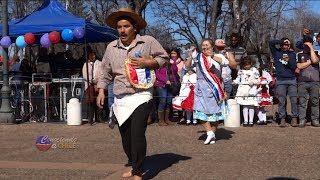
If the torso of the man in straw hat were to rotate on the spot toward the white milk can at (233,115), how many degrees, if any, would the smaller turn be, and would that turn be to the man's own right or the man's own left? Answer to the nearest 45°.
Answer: approximately 180°

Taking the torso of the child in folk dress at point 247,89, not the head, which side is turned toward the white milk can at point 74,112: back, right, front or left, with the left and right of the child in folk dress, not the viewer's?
right

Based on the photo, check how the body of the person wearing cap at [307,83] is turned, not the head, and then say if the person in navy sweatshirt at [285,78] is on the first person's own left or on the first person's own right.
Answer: on the first person's own right

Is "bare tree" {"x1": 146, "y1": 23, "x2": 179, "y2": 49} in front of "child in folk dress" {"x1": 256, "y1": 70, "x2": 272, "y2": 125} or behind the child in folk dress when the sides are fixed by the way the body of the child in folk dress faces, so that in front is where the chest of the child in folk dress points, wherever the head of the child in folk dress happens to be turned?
behind

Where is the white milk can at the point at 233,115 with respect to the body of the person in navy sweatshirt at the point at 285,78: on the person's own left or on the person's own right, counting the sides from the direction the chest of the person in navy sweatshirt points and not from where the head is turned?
on the person's own right

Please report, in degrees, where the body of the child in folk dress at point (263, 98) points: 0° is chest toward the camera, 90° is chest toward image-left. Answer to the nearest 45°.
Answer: approximately 0°

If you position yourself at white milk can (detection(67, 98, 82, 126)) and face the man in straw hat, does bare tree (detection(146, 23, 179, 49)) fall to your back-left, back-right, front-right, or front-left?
back-left

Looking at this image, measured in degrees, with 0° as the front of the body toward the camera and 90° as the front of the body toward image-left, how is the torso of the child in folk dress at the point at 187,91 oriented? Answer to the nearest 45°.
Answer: approximately 315°

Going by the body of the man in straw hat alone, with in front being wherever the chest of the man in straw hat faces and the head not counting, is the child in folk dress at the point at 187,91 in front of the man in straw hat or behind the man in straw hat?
behind
